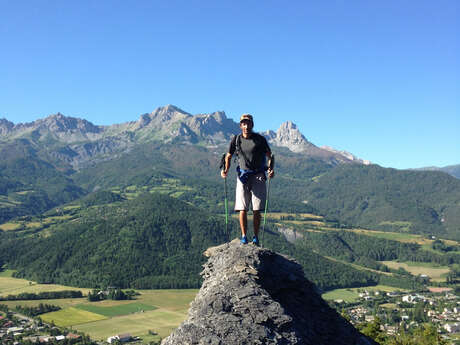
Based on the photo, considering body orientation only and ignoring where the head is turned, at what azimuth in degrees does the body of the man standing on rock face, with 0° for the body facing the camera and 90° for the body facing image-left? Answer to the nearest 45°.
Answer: approximately 0°
